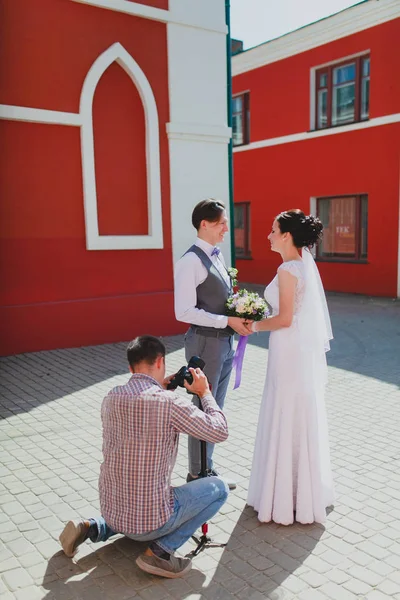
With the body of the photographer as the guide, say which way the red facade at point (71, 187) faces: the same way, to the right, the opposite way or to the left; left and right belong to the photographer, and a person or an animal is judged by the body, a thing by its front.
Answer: to the right

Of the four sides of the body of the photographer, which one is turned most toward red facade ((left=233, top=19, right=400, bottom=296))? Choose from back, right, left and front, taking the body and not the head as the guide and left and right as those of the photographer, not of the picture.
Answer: front

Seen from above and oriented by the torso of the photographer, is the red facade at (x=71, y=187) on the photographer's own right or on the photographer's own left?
on the photographer's own left

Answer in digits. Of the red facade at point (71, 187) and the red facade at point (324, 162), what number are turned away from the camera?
0

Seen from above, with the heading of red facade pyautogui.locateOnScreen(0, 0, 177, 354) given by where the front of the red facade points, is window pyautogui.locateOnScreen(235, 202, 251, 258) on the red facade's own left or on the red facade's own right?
on the red facade's own left

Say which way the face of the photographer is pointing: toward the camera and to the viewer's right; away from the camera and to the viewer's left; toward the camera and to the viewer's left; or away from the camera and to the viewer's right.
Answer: away from the camera and to the viewer's right

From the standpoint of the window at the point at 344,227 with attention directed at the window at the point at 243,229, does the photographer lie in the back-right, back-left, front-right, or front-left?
back-left

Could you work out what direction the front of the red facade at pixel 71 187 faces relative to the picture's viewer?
facing the viewer and to the right of the viewer

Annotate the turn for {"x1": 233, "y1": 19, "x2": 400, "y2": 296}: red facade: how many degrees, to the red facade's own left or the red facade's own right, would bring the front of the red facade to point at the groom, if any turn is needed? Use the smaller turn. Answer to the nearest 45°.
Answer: approximately 45° to the red facade's own left

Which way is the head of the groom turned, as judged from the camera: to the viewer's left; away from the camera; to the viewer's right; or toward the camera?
to the viewer's right

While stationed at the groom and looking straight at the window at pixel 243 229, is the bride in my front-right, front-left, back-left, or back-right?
back-right

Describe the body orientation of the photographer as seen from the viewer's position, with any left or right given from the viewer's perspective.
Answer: facing away from the viewer and to the right of the viewer

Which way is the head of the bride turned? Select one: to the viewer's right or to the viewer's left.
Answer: to the viewer's left

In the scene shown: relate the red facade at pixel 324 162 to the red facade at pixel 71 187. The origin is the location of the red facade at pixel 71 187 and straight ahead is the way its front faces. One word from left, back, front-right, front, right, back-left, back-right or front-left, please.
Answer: left

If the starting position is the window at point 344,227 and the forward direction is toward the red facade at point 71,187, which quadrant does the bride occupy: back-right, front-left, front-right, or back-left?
front-left

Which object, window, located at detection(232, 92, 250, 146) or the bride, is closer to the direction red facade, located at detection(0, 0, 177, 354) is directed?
the bride

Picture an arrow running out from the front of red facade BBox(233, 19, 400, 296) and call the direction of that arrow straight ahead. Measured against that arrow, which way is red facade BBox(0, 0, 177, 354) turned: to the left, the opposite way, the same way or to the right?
to the left

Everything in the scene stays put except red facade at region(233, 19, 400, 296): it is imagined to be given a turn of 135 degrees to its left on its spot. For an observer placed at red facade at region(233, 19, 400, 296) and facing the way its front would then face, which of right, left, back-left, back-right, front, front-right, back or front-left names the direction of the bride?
right

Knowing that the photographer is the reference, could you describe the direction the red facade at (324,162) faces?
facing the viewer and to the left of the viewer

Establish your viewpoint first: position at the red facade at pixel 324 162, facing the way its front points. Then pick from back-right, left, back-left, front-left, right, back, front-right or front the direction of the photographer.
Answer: front-left
